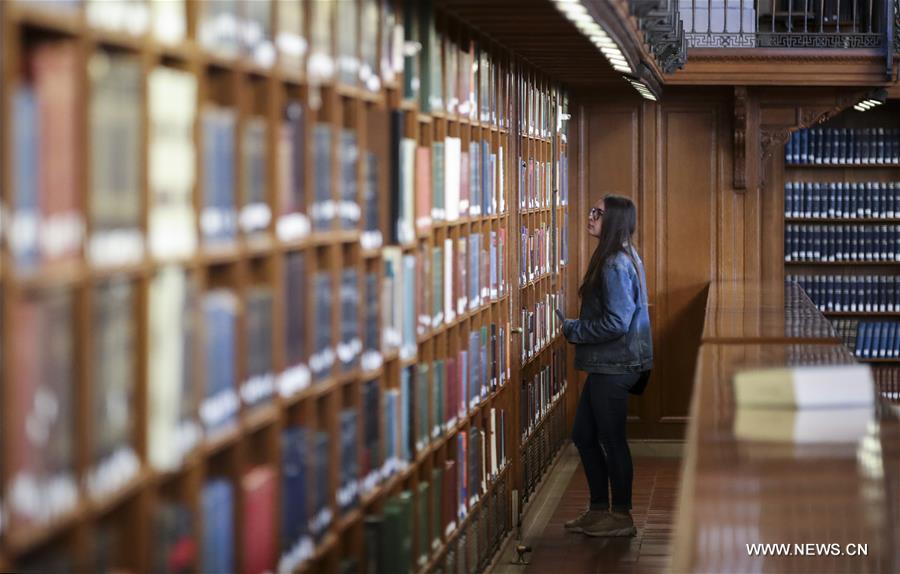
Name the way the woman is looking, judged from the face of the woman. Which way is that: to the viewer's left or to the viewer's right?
to the viewer's left

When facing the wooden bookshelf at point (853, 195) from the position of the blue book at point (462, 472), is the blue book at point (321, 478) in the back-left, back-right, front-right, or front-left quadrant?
back-right

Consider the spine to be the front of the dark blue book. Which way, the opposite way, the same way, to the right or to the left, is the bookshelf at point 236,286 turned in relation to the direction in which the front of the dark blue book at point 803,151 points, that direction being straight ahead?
to the left

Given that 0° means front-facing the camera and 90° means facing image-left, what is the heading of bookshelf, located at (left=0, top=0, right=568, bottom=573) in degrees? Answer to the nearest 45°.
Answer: approximately 315°

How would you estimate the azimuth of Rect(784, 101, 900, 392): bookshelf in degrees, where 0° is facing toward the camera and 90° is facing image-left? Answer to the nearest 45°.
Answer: approximately 0°

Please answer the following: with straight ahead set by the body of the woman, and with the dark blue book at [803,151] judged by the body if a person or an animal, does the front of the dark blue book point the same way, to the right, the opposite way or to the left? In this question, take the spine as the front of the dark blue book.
to the left

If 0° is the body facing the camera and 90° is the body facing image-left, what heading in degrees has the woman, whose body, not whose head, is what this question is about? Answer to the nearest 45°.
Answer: approximately 90°

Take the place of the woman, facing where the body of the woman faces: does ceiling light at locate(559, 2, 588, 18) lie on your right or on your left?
on your left

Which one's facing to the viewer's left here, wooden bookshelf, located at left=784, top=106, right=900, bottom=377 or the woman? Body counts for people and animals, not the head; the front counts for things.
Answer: the woman

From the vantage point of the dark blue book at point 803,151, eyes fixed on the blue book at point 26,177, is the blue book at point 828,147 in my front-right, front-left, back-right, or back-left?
back-left
